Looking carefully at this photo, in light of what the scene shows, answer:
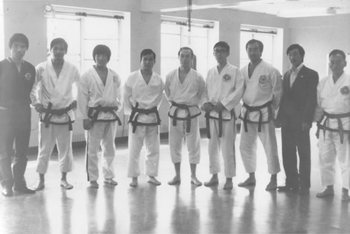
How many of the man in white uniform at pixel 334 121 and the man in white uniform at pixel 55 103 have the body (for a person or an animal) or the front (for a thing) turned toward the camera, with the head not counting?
2

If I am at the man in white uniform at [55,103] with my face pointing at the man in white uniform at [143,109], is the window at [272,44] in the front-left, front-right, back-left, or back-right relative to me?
front-left

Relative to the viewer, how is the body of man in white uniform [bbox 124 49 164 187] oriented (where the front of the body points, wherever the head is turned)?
toward the camera

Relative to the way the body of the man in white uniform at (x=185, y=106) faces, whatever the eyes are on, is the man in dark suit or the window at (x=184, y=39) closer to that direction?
the man in dark suit

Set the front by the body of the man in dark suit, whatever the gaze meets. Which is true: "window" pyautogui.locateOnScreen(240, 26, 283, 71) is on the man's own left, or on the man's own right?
on the man's own right

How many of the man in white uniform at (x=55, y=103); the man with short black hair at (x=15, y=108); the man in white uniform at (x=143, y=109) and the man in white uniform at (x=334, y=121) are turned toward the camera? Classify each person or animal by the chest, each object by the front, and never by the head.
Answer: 4

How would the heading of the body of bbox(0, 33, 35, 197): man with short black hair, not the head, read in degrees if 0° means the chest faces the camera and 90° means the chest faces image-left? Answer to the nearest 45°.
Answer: approximately 0°

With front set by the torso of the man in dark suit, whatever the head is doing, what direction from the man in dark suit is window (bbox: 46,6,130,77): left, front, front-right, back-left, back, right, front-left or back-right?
right

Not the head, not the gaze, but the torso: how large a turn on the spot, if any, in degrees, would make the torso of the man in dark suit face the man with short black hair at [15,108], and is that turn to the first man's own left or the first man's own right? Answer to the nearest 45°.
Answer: approximately 45° to the first man's own right

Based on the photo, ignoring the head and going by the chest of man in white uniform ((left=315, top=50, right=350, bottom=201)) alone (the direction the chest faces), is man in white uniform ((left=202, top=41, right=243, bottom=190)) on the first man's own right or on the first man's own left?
on the first man's own right

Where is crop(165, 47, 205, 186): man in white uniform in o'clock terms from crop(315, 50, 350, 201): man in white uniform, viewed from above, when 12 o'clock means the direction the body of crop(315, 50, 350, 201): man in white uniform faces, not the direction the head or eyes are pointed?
crop(165, 47, 205, 186): man in white uniform is roughly at 3 o'clock from crop(315, 50, 350, 201): man in white uniform.

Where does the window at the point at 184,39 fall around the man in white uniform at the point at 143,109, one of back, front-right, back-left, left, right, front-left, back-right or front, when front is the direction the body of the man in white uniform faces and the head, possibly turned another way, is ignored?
back

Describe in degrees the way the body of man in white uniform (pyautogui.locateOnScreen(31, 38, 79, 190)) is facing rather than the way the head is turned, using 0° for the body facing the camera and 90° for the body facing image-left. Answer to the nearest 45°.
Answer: approximately 0°

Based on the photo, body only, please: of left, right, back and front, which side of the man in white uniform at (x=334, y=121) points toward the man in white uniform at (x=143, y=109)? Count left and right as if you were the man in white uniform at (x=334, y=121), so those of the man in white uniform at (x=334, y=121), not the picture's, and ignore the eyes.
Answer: right
